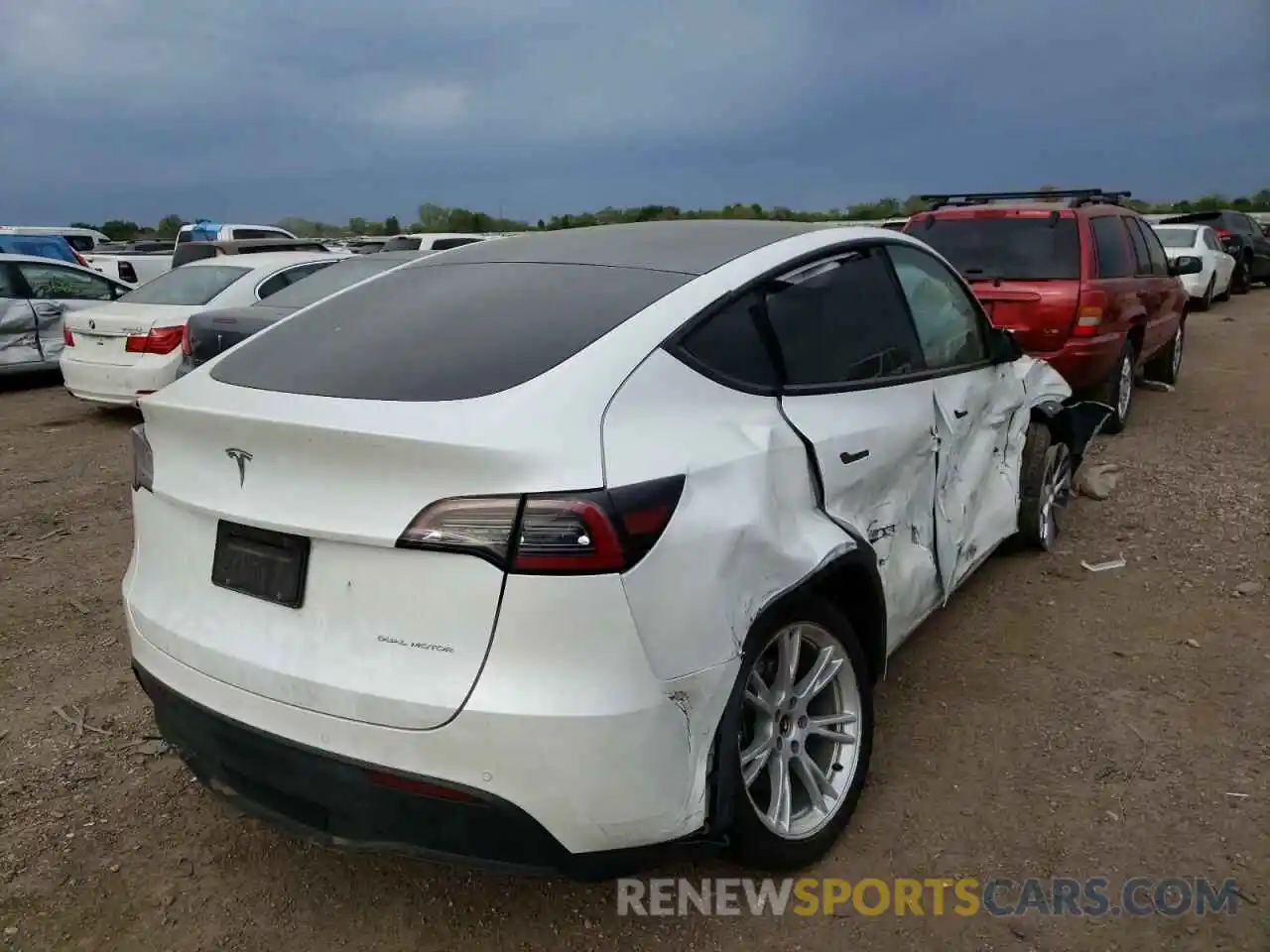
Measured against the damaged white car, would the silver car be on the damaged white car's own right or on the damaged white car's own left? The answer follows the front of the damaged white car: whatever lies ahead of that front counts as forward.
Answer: on the damaged white car's own left

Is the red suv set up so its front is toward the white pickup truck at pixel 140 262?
no

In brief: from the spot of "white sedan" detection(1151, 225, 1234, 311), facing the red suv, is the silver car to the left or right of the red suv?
right

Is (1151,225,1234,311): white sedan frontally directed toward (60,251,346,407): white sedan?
no

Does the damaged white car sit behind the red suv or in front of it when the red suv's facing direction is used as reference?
behind

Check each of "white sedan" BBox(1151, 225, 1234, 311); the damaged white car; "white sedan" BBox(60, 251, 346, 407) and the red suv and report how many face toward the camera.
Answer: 0

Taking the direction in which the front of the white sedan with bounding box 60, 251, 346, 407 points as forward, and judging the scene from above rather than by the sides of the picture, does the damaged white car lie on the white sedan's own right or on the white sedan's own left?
on the white sedan's own right

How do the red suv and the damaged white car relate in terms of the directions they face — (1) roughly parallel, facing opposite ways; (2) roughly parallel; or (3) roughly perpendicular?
roughly parallel

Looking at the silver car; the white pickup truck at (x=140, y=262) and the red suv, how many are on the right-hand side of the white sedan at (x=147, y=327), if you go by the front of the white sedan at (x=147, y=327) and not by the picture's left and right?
1

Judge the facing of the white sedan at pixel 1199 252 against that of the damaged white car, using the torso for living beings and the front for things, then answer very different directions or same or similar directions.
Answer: same or similar directions

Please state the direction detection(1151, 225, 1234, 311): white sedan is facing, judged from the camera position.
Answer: facing away from the viewer and to the right of the viewer

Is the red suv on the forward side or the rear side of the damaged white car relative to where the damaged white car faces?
on the forward side

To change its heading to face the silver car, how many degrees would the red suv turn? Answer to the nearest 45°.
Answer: approximately 135° to its left

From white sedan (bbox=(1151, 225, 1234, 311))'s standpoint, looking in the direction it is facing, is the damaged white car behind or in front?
behind

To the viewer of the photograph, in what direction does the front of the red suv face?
facing away from the viewer and to the right of the viewer

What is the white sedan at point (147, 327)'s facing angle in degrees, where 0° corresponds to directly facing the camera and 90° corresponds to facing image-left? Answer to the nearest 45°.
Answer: approximately 225°

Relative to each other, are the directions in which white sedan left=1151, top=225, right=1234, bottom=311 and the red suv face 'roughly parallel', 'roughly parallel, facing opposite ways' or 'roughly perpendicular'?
roughly parallel

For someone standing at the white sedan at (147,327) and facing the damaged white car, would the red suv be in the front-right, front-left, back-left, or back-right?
front-left

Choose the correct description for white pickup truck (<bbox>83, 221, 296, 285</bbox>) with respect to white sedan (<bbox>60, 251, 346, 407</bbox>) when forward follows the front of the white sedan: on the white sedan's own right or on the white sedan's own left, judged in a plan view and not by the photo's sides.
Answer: on the white sedan's own left
